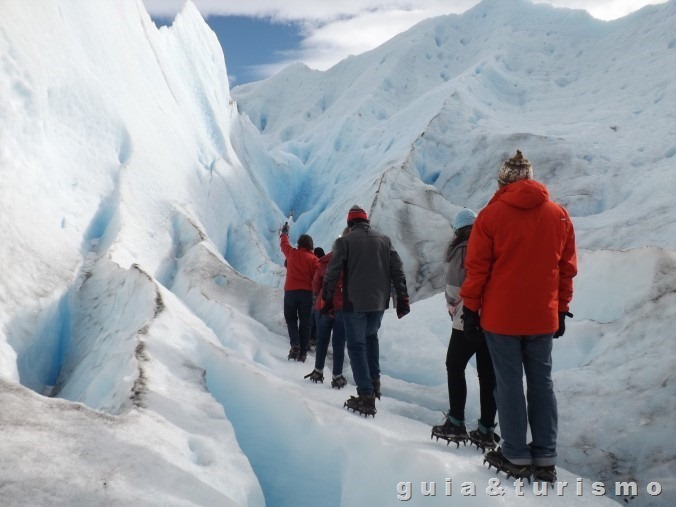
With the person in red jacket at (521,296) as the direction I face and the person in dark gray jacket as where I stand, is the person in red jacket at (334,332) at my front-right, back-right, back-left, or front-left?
back-left

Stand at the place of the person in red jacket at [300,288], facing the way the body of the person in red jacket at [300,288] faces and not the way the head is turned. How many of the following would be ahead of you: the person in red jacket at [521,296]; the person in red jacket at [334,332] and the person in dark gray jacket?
0

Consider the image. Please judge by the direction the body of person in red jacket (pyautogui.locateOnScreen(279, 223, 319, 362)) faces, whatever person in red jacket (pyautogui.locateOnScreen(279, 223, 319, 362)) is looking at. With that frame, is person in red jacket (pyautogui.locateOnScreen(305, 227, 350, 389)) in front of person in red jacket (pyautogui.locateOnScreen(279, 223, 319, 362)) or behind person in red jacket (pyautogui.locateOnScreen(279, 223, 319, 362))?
behind

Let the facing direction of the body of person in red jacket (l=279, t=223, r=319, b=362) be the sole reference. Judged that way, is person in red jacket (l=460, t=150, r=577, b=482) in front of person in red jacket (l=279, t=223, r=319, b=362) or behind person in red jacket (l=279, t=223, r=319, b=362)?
behind

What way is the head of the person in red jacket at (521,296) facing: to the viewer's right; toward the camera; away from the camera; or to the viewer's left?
away from the camera

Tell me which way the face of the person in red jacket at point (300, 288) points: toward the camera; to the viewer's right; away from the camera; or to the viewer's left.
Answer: away from the camera

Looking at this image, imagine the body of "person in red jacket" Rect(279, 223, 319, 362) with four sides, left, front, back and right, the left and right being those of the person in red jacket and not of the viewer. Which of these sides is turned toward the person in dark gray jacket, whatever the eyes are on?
back

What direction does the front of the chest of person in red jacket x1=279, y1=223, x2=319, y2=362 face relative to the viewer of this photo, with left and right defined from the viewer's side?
facing away from the viewer
